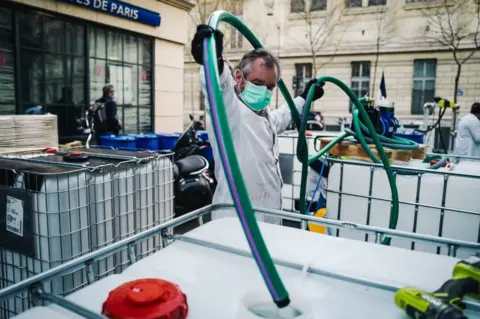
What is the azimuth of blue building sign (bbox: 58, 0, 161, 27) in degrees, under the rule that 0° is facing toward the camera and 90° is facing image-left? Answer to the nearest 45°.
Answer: approximately 315°

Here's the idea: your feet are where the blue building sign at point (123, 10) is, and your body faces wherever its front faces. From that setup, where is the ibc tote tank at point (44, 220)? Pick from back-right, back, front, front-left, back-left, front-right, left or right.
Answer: front-right

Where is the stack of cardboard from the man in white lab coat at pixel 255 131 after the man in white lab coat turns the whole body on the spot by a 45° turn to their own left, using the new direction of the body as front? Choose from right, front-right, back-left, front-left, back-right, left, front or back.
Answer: back

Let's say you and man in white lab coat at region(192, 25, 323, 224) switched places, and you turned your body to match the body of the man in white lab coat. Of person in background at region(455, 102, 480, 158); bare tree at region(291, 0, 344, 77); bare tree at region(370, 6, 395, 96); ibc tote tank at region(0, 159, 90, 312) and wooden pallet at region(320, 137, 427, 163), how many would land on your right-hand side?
1

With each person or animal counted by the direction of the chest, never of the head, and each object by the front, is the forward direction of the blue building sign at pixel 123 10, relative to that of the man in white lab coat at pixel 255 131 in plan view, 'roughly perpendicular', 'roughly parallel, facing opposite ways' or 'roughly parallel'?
roughly parallel

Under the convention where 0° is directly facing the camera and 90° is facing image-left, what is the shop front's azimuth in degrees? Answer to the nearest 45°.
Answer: approximately 315°

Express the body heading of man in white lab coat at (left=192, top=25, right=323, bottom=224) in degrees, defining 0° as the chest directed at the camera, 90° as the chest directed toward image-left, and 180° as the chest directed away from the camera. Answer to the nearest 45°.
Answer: approximately 315°

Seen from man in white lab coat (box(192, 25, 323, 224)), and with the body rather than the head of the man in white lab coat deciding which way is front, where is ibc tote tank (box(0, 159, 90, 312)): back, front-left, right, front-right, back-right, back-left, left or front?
right

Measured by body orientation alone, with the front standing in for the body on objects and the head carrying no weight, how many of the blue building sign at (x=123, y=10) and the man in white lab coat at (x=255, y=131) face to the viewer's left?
0

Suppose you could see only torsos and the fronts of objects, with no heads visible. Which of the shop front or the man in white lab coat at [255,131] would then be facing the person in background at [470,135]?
the shop front

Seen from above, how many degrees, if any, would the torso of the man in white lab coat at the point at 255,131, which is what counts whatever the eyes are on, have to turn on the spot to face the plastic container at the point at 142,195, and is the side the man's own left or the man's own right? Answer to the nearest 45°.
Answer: approximately 90° to the man's own right

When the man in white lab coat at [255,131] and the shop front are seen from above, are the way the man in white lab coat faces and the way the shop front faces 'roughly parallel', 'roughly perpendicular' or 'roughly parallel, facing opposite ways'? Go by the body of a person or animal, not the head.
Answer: roughly parallel

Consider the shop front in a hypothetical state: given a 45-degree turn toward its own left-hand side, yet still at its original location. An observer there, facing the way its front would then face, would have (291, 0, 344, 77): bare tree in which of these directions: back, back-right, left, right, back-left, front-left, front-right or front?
front-left

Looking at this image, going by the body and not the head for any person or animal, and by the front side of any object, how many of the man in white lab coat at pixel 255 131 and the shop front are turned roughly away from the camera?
0

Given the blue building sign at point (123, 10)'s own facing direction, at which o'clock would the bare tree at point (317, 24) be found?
The bare tree is roughly at 9 o'clock from the blue building sign.
